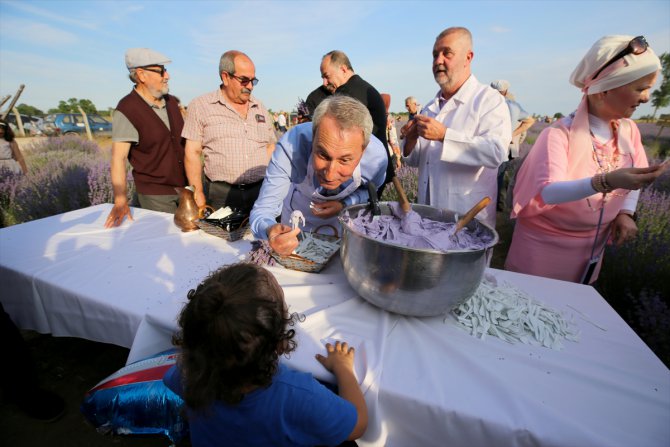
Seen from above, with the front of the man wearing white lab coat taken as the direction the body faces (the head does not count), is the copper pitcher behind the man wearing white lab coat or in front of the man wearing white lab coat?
in front

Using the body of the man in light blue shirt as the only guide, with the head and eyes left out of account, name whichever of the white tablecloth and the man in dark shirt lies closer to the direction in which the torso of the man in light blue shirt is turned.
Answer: the white tablecloth

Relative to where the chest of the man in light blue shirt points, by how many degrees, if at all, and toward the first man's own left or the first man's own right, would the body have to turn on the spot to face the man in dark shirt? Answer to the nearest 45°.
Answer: approximately 180°

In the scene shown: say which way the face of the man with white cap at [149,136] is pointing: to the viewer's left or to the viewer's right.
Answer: to the viewer's right

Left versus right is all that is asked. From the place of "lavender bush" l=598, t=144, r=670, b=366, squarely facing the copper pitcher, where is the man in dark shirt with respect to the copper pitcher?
right

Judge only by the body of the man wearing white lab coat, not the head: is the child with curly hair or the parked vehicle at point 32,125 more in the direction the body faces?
the child with curly hair

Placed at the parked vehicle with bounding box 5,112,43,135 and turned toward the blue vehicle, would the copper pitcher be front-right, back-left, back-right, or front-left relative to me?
front-right

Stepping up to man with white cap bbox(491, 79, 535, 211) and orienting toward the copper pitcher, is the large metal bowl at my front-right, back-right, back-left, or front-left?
front-left

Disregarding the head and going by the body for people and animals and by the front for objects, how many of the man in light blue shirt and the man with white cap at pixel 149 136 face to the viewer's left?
0

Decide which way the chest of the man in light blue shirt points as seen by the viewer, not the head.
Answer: toward the camera

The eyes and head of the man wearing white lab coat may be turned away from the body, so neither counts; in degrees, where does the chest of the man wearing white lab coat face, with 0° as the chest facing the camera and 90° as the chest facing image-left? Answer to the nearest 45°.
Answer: approximately 45°

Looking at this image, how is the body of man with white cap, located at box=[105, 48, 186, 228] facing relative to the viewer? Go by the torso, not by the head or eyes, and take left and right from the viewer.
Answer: facing the viewer and to the right of the viewer

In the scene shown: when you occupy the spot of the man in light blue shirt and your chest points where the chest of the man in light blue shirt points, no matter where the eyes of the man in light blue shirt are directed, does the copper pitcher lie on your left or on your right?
on your right
